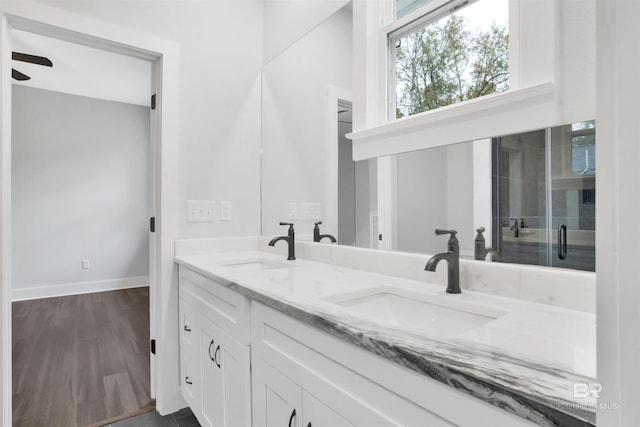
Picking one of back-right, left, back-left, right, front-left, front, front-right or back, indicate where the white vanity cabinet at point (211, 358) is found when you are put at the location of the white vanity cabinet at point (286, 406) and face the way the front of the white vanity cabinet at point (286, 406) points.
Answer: right

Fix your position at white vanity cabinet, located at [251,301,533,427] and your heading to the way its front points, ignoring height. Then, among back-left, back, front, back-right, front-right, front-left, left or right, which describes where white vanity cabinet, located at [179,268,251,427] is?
right

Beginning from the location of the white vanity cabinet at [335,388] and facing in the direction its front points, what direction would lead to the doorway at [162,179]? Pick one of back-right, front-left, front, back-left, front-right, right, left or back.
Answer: right

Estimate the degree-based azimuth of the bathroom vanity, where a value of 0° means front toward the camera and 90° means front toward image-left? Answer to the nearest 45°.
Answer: approximately 45°

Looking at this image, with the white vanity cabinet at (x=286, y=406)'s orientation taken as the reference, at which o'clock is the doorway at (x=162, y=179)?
The doorway is roughly at 3 o'clock from the white vanity cabinet.
